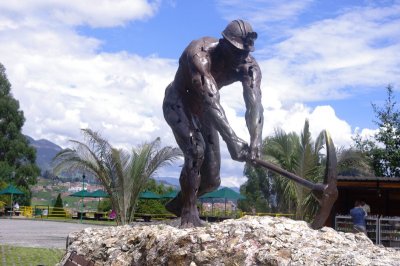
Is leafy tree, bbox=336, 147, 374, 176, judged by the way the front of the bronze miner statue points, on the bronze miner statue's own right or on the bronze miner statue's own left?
on the bronze miner statue's own left

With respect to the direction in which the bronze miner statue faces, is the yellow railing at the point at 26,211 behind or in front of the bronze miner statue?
behind

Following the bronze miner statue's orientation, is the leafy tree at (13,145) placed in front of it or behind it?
behind

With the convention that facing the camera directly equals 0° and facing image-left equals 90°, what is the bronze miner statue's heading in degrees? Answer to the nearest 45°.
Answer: approximately 315°

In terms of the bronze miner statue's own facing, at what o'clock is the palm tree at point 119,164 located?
The palm tree is roughly at 7 o'clock from the bronze miner statue.

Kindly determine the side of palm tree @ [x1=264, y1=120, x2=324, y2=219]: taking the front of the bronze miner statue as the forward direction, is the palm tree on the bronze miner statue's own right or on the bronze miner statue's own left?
on the bronze miner statue's own left
